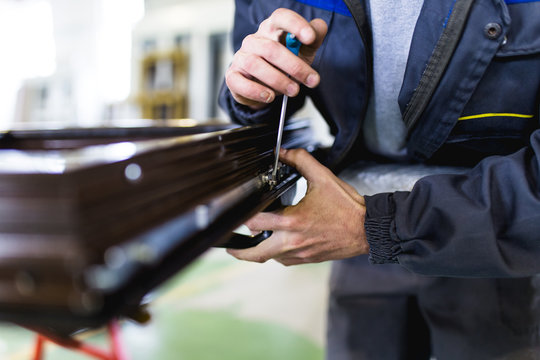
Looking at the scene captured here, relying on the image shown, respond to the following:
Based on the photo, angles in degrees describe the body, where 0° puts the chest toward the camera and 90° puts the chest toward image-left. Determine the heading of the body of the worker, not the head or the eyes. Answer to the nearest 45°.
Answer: approximately 45°
